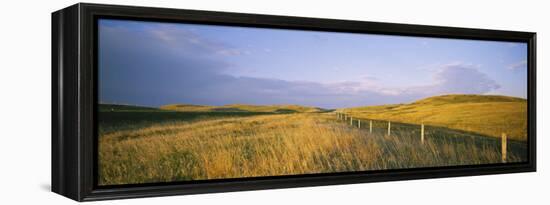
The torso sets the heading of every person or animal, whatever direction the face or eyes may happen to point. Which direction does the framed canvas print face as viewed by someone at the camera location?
facing the viewer and to the right of the viewer
